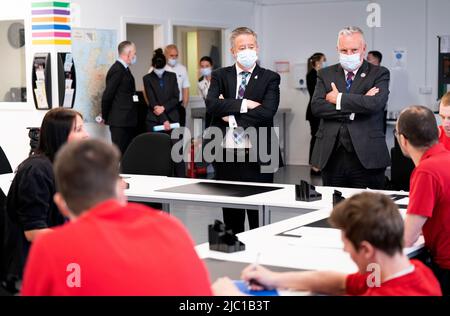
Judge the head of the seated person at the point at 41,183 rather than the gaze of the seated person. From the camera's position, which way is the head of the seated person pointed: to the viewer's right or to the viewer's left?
to the viewer's right

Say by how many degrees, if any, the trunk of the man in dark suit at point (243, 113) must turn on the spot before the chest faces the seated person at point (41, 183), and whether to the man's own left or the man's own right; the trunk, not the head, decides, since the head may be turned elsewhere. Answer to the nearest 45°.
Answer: approximately 45° to the man's own right

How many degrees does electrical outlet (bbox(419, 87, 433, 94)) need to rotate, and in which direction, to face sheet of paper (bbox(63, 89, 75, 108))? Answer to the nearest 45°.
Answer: approximately 45° to its right

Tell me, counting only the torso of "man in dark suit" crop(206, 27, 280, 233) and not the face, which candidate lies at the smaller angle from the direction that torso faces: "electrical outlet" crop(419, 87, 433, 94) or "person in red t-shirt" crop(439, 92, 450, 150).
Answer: the person in red t-shirt

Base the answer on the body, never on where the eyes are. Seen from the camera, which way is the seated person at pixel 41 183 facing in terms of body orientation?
to the viewer's right

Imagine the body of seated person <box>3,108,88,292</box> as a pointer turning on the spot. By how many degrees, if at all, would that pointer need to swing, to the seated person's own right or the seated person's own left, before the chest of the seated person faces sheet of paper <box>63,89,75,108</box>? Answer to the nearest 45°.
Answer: approximately 90° to the seated person's own left

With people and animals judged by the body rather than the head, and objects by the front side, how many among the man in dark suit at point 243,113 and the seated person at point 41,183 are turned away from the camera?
0

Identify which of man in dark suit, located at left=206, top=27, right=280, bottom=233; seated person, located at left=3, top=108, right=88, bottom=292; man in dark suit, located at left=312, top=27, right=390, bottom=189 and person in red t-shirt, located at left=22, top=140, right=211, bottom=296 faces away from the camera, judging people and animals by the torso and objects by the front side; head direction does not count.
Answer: the person in red t-shirt

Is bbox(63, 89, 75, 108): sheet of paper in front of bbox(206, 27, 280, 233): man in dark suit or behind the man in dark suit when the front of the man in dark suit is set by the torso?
behind

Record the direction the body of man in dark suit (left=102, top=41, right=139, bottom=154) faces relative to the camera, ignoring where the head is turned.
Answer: to the viewer's right

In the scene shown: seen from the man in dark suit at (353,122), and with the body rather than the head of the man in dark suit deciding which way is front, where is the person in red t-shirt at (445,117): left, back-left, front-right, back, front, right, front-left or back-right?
front-left

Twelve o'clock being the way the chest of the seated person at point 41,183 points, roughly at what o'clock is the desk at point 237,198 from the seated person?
The desk is roughly at 11 o'clock from the seated person.

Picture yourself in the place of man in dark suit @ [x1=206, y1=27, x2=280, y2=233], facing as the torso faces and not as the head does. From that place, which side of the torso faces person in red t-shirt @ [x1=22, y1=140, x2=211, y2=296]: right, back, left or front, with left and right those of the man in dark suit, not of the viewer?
front

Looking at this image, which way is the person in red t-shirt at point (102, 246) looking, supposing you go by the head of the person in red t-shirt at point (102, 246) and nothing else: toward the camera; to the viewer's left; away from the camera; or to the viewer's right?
away from the camera

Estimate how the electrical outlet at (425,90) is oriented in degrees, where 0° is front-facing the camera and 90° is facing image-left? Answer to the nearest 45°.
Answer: approximately 0°
